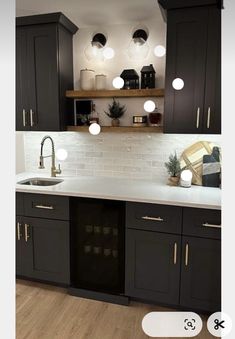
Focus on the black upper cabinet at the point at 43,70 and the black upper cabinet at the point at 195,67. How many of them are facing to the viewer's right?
0

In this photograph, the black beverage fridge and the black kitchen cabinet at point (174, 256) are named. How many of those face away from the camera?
0

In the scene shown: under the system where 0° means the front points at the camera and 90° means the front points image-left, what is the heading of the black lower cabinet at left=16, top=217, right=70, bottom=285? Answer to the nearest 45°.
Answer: approximately 45°

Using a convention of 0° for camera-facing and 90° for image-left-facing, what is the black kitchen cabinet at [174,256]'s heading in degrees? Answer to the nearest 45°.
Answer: approximately 45°

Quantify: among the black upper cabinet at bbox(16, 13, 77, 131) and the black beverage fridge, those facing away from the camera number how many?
0

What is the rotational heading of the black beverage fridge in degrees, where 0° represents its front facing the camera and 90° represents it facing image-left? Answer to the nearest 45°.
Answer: approximately 45°
